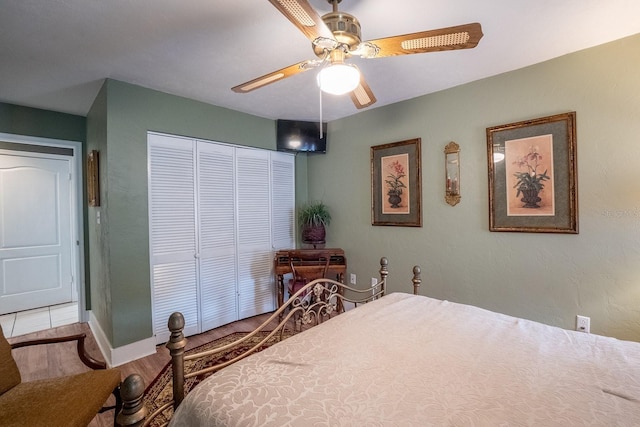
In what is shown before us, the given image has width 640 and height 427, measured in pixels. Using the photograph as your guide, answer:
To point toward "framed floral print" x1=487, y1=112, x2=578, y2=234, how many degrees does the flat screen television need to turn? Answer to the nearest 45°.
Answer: approximately 45° to its left

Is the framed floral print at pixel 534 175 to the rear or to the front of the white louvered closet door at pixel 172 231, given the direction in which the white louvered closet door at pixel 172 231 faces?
to the front

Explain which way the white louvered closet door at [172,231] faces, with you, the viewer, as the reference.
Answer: facing the viewer and to the right of the viewer

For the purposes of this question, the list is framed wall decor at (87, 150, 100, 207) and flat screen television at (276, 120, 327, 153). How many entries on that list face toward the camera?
1

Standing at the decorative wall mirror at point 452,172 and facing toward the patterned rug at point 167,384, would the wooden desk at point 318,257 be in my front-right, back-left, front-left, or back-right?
front-right

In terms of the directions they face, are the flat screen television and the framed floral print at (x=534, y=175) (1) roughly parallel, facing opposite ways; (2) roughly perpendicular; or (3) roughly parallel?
roughly perpendicular

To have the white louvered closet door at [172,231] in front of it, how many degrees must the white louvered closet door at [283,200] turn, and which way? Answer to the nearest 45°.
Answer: approximately 90° to its right

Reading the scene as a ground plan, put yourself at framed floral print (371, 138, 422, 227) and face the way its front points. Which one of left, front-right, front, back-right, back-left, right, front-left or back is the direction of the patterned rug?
front

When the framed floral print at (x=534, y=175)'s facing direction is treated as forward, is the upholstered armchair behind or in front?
in front

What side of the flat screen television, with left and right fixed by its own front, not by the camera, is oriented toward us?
front

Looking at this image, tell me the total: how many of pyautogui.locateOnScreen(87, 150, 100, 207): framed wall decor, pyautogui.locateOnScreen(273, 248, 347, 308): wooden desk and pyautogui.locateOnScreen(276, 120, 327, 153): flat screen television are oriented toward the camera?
2

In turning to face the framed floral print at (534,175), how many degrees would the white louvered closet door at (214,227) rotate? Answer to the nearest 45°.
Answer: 0° — it already faces it

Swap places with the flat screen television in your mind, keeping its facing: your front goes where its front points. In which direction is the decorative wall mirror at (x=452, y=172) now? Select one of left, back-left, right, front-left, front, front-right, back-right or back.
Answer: front-left
